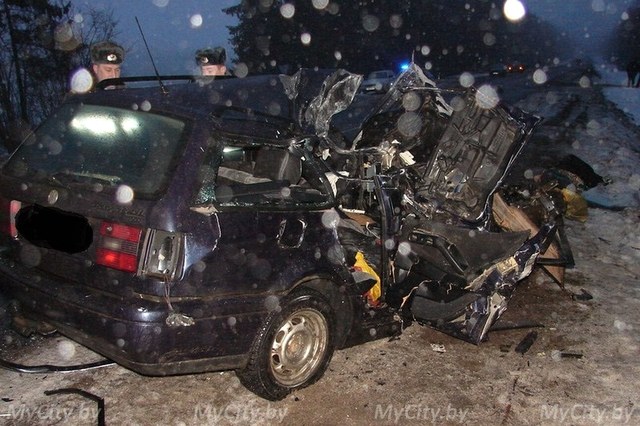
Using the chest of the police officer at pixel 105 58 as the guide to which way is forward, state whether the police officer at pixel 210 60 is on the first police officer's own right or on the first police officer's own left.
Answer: on the first police officer's own left

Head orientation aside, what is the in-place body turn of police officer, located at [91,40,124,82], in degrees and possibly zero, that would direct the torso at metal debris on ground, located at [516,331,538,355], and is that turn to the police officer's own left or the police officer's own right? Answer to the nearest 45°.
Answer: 0° — they already face it

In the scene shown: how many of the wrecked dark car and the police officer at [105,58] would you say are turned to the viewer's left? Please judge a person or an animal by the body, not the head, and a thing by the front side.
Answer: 0

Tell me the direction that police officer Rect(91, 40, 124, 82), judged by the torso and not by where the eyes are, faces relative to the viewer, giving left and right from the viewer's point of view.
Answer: facing the viewer and to the right of the viewer

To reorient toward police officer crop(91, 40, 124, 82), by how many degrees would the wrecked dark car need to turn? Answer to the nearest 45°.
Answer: approximately 90° to its left

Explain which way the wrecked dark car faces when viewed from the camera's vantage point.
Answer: facing away from the viewer and to the right of the viewer

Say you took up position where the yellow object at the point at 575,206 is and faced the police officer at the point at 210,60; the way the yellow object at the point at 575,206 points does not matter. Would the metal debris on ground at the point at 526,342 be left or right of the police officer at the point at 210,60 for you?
left

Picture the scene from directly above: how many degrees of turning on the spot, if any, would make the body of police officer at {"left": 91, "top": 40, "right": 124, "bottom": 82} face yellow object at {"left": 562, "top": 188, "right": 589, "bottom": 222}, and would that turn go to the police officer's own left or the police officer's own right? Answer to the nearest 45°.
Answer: approximately 45° to the police officer's own left

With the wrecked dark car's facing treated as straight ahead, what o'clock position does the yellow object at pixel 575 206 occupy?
The yellow object is roughly at 12 o'clock from the wrecked dark car.

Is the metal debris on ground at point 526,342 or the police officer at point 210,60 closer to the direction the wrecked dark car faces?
the metal debris on ground

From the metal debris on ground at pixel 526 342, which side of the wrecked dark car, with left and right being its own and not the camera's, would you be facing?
front
